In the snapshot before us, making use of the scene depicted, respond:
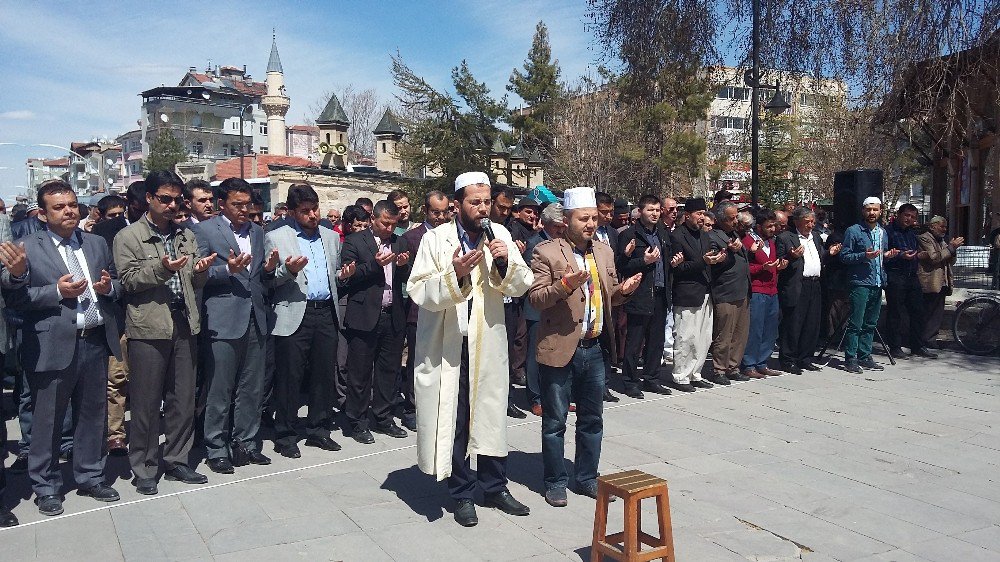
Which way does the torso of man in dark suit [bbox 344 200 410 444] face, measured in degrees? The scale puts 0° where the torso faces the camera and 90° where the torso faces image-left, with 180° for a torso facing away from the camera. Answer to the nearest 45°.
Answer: approximately 315°

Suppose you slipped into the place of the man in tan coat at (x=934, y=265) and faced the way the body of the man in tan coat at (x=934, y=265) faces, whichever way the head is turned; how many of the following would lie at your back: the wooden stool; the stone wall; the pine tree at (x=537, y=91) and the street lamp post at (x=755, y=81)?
3

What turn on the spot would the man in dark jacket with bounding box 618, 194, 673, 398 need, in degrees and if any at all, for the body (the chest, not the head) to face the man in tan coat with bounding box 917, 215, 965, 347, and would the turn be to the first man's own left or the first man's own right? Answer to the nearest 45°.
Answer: approximately 90° to the first man's own left

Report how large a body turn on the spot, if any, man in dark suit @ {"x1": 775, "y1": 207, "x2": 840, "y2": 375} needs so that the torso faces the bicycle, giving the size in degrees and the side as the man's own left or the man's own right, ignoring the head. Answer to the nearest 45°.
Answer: approximately 90° to the man's own left

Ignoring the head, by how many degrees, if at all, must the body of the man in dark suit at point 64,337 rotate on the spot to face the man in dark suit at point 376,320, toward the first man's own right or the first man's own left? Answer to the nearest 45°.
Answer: approximately 45° to the first man's own left

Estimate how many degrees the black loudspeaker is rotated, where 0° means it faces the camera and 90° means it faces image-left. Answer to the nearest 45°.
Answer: approximately 45°

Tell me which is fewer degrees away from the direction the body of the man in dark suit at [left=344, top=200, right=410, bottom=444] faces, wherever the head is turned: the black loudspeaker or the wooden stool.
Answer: the wooden stool

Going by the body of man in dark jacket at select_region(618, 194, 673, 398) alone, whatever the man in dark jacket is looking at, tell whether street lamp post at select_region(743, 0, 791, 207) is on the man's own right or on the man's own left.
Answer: on the man's own left
